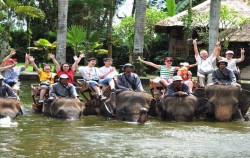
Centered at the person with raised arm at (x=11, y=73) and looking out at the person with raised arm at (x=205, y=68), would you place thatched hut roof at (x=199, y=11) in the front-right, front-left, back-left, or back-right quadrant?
front-left

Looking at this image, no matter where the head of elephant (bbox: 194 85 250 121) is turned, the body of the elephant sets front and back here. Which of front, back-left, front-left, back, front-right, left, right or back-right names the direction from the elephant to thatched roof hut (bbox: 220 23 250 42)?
back

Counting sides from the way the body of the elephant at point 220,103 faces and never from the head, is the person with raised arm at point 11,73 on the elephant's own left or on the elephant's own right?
on the elephant's own right

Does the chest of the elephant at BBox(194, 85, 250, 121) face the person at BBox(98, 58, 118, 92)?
no

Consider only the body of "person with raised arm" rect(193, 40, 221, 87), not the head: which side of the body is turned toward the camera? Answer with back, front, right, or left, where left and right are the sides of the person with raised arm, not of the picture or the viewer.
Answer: front

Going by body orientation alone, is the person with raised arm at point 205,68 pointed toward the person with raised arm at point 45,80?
no

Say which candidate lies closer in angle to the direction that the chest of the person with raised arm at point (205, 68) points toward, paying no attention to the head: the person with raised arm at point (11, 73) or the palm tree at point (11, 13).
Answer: the person with raised arm

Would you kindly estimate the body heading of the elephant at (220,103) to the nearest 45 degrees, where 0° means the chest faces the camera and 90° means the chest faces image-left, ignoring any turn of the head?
approximately 0°

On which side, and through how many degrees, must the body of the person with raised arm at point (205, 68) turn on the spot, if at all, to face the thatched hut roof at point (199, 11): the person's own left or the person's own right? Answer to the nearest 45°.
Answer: approximately 180°

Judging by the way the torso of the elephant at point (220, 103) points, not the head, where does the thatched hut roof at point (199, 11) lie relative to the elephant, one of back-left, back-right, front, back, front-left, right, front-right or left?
back

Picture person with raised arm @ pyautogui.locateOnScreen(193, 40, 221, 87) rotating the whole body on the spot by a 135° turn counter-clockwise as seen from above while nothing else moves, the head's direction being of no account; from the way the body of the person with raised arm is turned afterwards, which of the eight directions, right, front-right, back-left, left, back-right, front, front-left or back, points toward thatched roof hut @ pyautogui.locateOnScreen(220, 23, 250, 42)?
front-left
